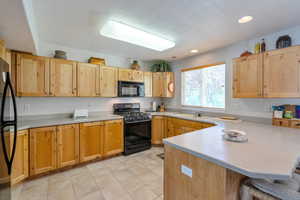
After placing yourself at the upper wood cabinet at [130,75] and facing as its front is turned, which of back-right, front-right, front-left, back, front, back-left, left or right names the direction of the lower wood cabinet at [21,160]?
right

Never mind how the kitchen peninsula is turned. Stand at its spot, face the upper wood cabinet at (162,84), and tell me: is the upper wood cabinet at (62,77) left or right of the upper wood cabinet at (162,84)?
left

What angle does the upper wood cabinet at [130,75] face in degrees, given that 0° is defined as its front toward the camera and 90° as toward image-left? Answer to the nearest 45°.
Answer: approximately 315°

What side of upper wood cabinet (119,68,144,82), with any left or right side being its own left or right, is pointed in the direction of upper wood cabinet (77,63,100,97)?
right

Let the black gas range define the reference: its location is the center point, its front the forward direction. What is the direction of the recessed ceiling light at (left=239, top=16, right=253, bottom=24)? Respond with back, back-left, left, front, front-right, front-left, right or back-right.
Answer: front

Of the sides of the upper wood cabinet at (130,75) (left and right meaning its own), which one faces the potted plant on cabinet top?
left

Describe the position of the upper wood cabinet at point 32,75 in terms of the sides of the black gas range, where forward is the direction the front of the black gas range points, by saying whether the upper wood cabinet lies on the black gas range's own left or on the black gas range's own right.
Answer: on the black gas range's own right

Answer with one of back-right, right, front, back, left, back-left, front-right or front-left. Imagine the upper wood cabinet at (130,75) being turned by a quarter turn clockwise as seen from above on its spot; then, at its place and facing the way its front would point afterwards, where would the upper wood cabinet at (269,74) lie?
left

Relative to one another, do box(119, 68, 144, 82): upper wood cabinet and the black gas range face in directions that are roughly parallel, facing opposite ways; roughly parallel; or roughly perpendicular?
roughly parallel

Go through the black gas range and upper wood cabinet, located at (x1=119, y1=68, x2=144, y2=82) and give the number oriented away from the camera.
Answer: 0

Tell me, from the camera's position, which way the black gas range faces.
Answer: facing the viewer and to the right of the viewer

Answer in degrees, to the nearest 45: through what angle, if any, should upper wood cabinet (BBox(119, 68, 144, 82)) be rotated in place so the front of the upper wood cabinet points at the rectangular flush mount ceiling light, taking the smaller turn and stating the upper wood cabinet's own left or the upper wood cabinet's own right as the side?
approximately 45° to the upper wood cabinet's own right

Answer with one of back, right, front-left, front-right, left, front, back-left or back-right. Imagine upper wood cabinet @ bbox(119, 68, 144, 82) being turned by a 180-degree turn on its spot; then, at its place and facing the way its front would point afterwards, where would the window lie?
back-right

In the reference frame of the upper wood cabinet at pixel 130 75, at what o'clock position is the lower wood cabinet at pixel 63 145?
The lower wood cabinet is roughly at 3 o'clock from the upper wood cabinet.
